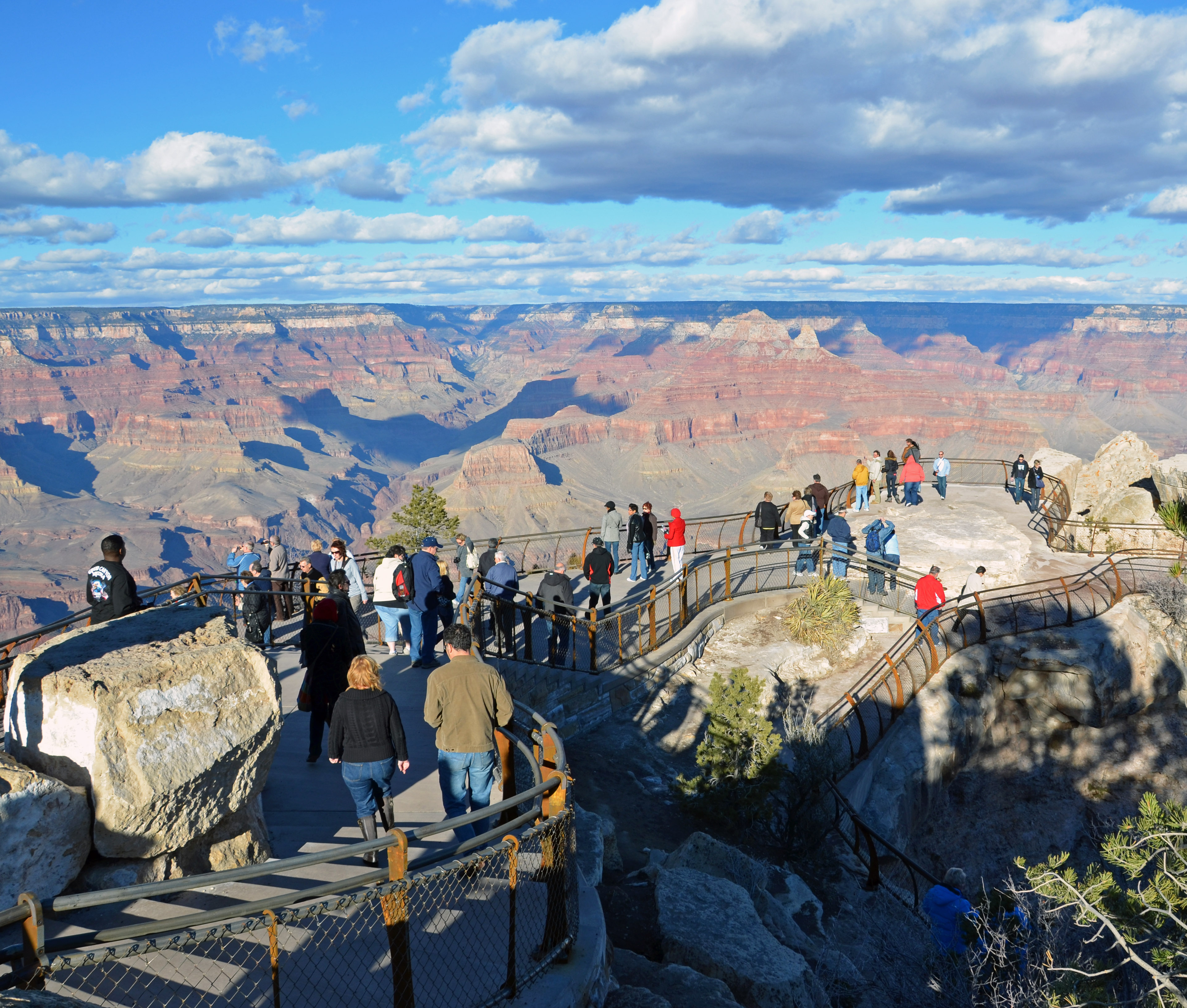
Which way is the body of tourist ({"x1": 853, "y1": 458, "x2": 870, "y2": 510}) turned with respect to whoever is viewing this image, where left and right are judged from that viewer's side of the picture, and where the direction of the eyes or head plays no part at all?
facing away from the viewer

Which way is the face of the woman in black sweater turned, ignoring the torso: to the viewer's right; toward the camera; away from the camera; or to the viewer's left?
away from the camera

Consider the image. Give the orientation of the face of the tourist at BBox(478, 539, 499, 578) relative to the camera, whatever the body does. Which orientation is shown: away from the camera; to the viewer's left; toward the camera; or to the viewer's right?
away from the camera

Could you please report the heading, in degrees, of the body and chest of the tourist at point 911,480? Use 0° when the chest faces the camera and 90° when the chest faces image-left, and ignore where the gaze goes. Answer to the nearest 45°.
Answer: approximately 180°

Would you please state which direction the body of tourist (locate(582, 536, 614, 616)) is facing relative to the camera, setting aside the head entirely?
away from the camera

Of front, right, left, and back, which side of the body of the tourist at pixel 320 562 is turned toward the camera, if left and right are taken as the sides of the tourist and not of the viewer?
back

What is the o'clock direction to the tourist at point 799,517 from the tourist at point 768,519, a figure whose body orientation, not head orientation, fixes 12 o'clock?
the tourist at point 799,517 is roughly at 2 o'clock from the tourist at point 768,519.

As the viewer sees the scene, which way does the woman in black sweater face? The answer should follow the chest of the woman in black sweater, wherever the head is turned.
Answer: away from the camera

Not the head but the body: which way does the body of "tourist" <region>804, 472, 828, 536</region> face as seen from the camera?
away from the camera

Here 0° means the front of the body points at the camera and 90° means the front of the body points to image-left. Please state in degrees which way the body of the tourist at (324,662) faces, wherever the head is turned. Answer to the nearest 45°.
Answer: approximately 180°

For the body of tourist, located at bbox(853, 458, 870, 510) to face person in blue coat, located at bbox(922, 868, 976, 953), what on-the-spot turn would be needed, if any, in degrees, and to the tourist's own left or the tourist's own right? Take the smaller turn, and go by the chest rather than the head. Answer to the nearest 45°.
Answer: approximately 180°

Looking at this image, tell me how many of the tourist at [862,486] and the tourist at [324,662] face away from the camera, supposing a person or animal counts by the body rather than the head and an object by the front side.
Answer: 2

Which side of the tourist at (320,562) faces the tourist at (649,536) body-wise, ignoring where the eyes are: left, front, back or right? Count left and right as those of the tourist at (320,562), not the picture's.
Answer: right

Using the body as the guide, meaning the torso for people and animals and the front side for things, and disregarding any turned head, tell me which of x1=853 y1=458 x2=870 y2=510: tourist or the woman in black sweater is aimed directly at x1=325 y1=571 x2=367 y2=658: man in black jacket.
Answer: the woman in black sweater
